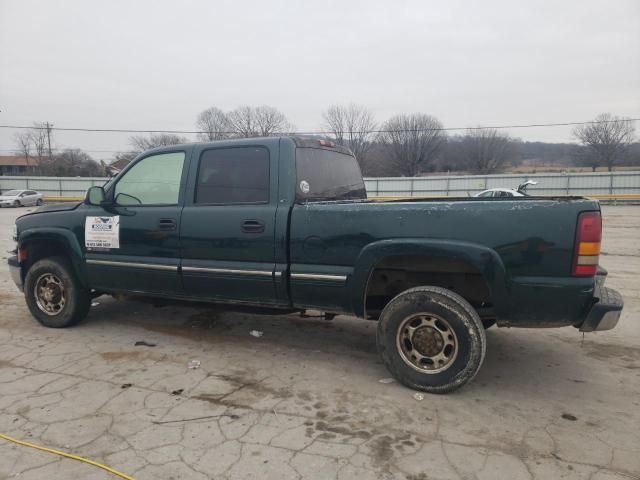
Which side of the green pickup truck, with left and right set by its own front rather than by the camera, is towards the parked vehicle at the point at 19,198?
front

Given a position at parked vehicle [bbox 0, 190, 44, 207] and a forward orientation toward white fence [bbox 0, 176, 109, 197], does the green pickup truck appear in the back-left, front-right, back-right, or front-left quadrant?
back-right

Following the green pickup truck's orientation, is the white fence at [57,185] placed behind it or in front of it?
in front

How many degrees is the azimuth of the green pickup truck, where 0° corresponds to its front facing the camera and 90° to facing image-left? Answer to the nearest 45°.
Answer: approximately 135°

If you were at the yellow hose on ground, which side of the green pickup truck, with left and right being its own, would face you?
left

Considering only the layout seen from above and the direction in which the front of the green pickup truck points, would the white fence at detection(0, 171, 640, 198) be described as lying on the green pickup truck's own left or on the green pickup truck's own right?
on the green pickup truck's own right

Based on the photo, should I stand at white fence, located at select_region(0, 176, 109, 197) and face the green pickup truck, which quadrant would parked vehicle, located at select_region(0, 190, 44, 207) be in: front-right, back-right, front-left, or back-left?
front-right

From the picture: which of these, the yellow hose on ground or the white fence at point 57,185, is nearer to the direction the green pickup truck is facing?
the white fence

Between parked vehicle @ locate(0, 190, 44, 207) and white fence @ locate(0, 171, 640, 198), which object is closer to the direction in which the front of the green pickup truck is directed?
the parked vehicle
